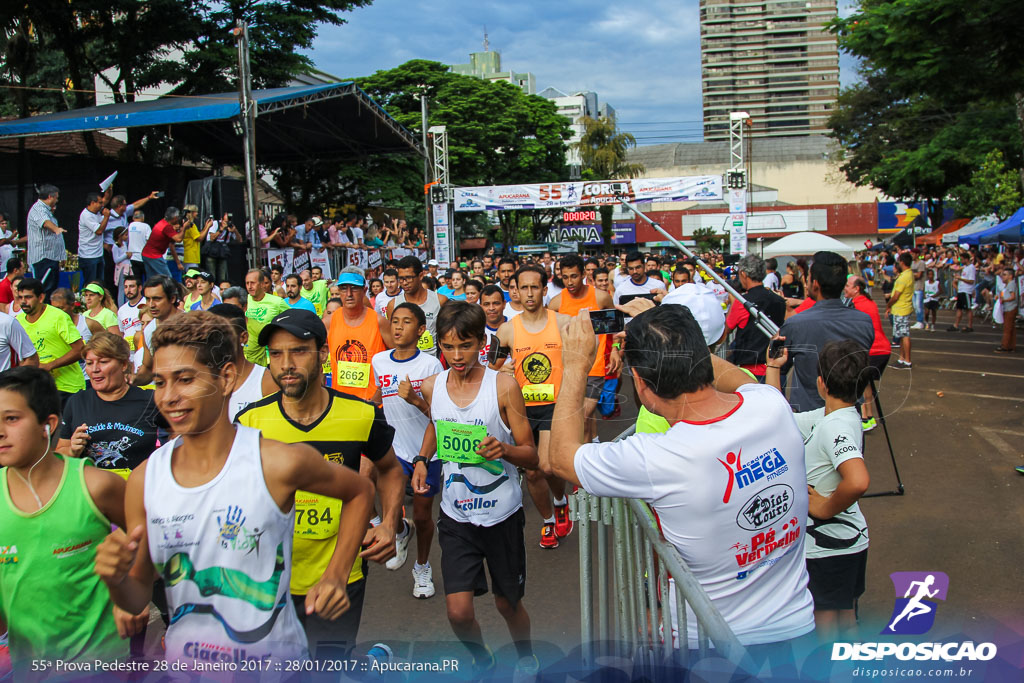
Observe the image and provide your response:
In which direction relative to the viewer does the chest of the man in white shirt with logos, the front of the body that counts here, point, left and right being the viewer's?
facing away from the viewer and to the left of the viewer

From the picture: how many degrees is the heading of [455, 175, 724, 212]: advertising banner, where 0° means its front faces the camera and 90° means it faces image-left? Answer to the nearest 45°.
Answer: approximately 0°

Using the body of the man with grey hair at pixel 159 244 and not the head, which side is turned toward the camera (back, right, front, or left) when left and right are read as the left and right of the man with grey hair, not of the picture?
right

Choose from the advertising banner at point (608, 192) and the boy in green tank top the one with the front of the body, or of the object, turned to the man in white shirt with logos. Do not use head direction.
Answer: the advertising banner

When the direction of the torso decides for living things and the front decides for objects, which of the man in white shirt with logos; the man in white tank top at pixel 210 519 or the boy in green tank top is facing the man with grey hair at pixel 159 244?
the man in white shirt with logos

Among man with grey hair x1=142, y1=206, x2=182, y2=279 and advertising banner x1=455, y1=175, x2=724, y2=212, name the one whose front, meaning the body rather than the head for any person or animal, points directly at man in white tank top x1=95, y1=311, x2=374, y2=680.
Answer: the advertising banner

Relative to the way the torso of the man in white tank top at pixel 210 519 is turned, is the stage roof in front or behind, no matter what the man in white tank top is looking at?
behind

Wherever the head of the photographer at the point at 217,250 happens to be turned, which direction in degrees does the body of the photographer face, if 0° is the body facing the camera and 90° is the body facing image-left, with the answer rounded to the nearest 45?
approximately 315°

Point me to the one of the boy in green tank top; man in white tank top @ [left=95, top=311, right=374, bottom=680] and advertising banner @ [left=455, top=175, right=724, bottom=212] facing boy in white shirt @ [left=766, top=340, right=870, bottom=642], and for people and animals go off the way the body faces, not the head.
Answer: the advertising banner

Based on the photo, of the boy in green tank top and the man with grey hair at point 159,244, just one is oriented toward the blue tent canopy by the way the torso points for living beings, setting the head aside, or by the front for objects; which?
the man with grey hair
